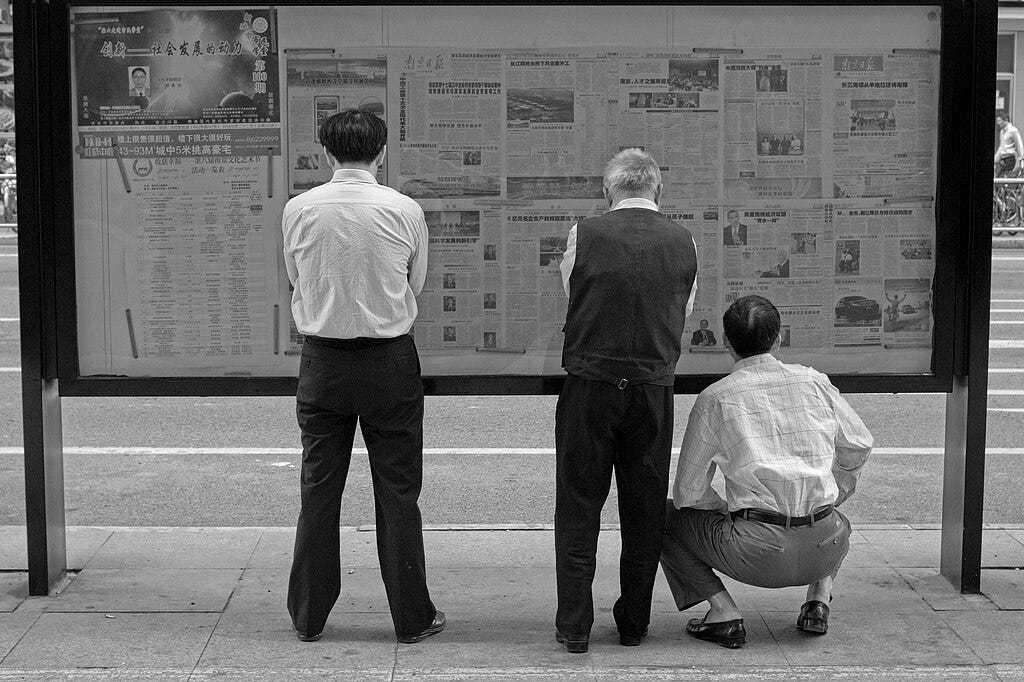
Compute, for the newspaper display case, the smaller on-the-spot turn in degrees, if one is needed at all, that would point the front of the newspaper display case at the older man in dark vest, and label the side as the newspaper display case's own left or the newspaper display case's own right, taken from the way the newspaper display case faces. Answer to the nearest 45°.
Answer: approximately 45° to the newspaper display case's own left

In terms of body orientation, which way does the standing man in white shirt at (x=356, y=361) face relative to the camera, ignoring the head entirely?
away from the camera

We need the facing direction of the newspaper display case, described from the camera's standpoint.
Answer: facing the viewer

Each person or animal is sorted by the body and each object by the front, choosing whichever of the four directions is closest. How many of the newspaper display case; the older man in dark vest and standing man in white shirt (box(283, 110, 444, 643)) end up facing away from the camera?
2

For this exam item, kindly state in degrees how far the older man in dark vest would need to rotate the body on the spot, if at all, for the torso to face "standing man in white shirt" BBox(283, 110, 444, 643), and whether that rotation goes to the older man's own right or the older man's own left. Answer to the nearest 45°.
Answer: approximately 90° to the older man's own left

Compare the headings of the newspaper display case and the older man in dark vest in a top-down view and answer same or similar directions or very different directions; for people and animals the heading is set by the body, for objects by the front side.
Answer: very different directions

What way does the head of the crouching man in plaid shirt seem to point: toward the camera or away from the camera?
away from the camera

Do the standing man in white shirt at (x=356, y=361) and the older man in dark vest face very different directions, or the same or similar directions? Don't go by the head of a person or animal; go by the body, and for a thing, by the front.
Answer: same or similar directions

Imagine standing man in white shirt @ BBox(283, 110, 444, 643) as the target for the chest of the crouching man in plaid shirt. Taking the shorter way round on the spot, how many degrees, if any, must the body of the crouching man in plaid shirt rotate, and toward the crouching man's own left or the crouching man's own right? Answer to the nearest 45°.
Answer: approximately 45° to the crouching man's own left

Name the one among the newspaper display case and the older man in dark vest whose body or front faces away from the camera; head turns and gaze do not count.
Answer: the older man in dark vest

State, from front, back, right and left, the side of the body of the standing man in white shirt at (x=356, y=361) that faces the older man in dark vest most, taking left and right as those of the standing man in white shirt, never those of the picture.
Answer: right

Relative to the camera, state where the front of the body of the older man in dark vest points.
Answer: away from the camera

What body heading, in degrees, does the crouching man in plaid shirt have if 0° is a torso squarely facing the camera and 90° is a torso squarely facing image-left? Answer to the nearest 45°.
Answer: approximately 135°
